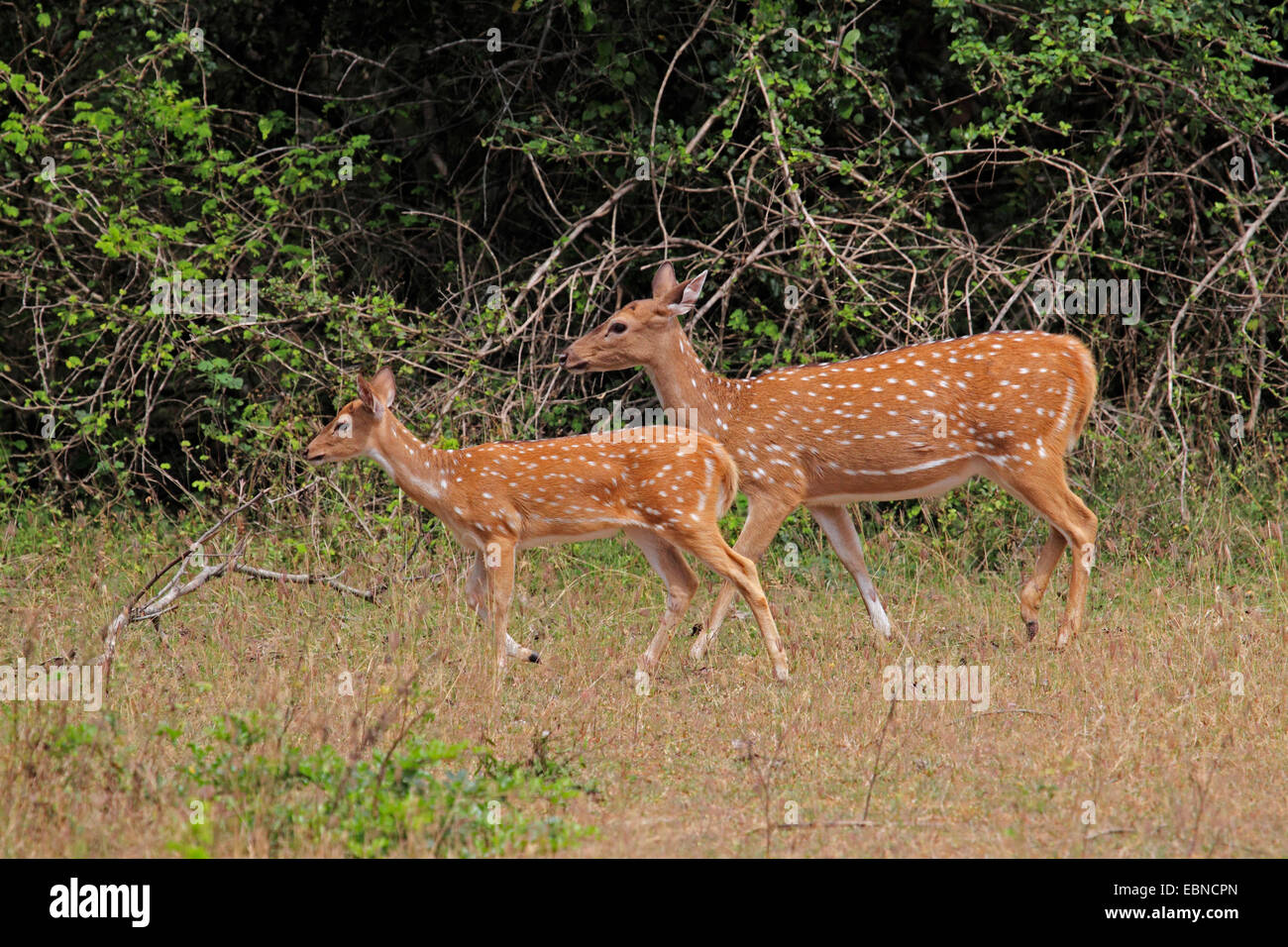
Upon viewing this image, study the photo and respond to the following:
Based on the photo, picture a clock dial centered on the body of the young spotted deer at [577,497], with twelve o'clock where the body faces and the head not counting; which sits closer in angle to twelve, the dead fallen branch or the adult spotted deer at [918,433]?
the dead fallen branch

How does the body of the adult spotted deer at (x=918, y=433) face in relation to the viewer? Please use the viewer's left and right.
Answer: facing to the left of the viewer

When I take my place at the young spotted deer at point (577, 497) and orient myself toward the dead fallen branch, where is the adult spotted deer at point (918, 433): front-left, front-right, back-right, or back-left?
back-right

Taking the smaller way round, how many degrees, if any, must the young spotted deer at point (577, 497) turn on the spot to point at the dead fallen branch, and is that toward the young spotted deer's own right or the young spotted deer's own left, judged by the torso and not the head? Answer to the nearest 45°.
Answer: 0° — it already faces it

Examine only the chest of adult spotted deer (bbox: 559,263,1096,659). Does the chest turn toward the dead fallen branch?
yes

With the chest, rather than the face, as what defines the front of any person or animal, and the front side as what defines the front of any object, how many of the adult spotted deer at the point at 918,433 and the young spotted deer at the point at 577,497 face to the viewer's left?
2

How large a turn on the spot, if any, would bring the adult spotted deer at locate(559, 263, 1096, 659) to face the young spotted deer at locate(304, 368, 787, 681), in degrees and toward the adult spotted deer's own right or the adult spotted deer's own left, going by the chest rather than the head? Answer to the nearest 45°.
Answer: approximately 45° to the adult spotted deer's own left

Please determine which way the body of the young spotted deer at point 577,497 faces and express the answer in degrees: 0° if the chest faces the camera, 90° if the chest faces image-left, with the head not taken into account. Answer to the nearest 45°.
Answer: approximately 90°
